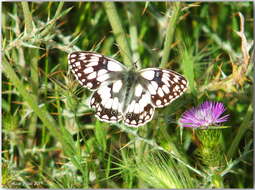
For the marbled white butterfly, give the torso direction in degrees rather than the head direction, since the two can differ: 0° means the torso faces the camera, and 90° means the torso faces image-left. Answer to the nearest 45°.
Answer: approximately 180°

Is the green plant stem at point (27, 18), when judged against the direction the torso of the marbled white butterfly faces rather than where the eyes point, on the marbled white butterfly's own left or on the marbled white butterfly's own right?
on the marbled white butterfly's own left

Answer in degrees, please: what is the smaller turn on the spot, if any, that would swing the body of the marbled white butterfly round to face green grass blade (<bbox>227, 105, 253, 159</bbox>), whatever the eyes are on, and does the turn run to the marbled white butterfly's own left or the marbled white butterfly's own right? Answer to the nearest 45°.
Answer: approximately 90° to the marbled white butterfly's own right

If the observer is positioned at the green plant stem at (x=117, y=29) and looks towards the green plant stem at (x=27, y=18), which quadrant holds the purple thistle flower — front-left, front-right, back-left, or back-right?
back-left
